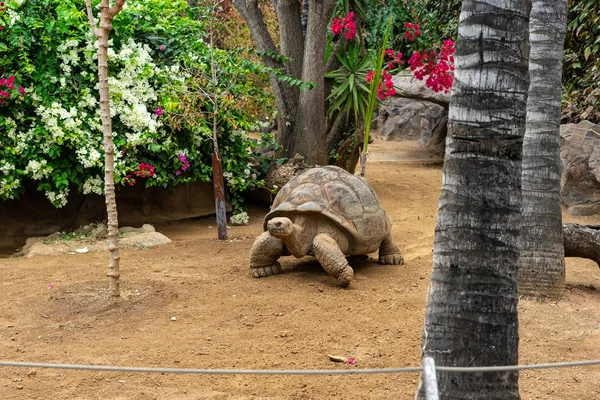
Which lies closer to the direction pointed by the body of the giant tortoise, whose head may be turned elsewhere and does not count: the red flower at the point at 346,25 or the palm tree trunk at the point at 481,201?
the palm tree trunk

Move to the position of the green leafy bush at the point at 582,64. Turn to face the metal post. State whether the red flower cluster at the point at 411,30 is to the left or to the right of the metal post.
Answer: right

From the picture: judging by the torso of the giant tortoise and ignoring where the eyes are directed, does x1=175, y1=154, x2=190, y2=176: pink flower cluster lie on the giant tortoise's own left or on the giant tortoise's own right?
on the giant tortoise's own right

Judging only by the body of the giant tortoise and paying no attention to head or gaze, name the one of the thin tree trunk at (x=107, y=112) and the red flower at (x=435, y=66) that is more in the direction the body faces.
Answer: the thin tree trunk

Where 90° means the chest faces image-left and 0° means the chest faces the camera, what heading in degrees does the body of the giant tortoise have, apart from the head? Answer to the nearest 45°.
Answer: approximately 45°

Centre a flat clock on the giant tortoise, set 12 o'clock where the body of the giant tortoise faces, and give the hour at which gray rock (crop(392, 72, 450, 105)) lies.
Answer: The gray rock is roughly at 5 o'clock from the giant tortoise.

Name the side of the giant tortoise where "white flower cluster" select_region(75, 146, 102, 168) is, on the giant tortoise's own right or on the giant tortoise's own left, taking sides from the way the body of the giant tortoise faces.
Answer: on the giant tortoise's own right

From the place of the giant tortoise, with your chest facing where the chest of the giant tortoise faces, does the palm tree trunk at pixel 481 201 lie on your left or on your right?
on your left

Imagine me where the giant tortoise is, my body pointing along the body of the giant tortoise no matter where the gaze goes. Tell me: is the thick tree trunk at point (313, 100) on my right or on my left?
on my right

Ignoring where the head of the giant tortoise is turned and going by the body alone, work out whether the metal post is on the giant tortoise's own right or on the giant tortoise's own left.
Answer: on the giant tortoise's own left

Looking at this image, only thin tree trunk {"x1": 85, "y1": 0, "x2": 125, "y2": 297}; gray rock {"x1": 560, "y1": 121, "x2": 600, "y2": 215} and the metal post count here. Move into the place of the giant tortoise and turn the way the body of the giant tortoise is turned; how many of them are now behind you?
1
